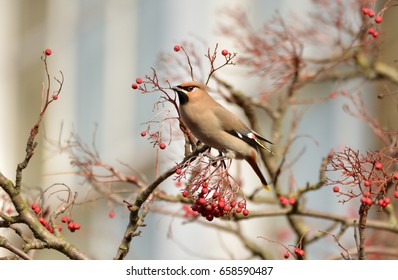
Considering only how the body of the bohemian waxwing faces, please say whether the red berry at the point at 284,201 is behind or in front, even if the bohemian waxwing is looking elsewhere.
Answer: behind

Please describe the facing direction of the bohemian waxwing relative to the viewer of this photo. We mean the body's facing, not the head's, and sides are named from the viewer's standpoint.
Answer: facing to the left of the viewer

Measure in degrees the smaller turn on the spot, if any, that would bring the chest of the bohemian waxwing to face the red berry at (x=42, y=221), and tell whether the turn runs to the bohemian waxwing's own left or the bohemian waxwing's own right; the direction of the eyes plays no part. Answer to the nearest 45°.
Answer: approximately 45° to the bohemian waxwing's own left

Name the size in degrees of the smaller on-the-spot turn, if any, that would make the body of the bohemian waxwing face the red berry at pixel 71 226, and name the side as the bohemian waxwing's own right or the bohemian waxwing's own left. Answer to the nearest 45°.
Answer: approximately 45° to the bohemian waxwing's own left
